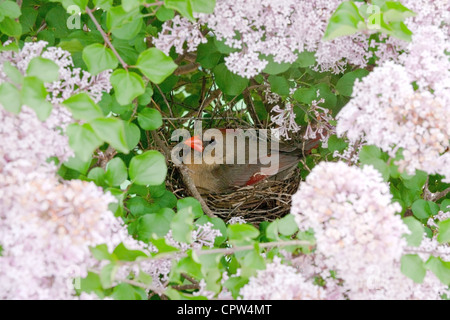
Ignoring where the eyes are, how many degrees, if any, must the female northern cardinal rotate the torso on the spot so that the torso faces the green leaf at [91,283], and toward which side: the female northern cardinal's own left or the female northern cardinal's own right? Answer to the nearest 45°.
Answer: approximately 90° to the female northern cardinal's own left

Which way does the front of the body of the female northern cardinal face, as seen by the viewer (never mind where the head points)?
to the viewer's left

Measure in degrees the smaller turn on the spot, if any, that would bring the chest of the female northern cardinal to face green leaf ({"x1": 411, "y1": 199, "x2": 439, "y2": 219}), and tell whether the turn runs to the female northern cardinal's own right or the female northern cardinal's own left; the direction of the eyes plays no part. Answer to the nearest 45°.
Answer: approximately 135° to the female northern cardinal's own left
